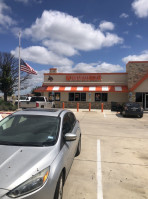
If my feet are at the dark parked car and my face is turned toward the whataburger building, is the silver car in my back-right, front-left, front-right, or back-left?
back-left

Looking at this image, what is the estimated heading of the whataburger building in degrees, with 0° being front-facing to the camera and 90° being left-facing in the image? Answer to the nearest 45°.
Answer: approximately 0°

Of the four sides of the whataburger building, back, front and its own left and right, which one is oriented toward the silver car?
front

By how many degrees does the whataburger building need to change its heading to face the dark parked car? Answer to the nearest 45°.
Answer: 0° — it already faces it

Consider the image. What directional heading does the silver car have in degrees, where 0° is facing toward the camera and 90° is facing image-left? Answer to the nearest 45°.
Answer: approximately 45°

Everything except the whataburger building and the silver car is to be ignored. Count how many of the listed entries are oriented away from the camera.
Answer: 0

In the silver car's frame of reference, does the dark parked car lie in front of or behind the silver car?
behind

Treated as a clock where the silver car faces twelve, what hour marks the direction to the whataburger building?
The whataburger building is roughly at 5 o'clock from the silver car.
